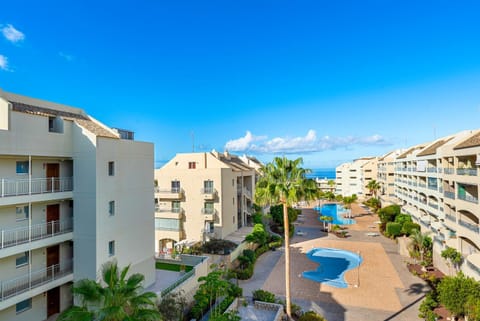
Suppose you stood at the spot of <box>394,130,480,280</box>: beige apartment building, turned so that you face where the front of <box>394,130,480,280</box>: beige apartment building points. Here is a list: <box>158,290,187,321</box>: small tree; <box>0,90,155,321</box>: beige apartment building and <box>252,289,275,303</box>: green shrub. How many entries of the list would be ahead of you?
3

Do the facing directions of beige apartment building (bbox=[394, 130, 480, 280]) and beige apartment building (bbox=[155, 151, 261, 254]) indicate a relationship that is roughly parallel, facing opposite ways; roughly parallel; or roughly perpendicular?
roughly perpendicular

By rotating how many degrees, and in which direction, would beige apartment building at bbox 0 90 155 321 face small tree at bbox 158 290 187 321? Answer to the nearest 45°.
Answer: approximately 45° to its left

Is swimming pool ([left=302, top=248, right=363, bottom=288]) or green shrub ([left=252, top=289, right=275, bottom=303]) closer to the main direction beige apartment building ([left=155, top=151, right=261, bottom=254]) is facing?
the green shrub
